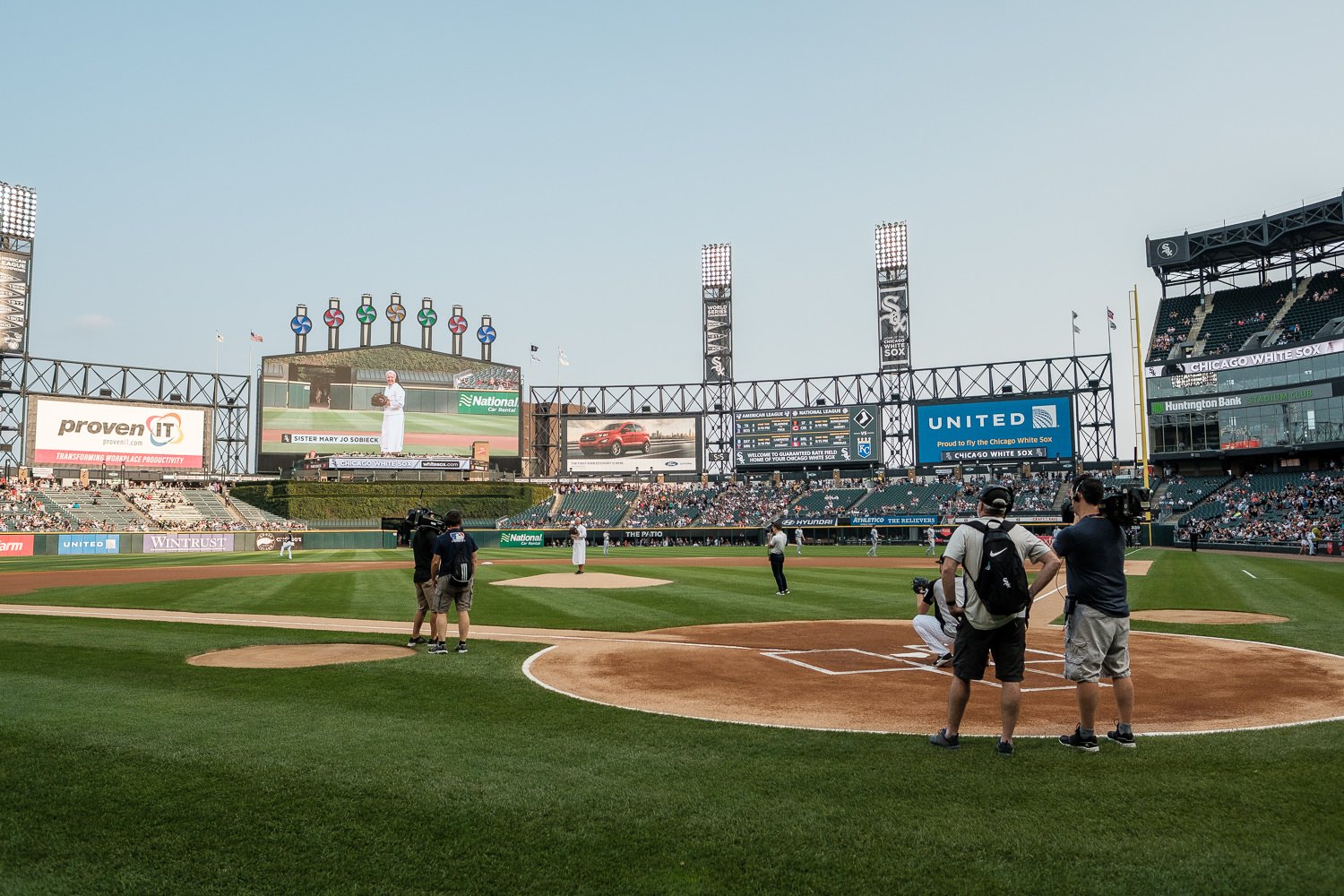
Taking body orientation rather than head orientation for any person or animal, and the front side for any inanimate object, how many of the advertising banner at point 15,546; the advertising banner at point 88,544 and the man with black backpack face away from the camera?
1

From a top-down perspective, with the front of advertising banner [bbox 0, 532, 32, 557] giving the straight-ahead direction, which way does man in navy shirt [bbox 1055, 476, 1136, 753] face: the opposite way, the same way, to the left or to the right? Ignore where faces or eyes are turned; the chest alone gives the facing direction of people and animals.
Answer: the opposite way

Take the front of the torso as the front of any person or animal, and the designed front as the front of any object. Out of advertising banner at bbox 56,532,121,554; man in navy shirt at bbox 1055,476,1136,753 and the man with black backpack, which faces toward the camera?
the advertising banner

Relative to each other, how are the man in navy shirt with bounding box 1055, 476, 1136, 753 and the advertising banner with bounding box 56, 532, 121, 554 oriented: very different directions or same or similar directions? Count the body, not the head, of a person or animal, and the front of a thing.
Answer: very different directions

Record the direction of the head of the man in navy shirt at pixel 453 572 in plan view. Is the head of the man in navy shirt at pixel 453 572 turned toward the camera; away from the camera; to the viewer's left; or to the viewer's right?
away from the camera

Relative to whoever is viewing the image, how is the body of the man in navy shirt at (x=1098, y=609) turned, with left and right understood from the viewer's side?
facing away from the viewer and to the left of the viewer

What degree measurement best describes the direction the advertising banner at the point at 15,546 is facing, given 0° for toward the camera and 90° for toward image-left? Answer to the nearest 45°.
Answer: approximately 0°

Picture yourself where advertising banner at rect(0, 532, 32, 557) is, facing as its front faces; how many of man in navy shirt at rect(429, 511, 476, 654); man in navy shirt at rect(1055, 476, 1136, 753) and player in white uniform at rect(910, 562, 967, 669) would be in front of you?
3

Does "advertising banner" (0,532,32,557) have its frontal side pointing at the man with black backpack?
yes

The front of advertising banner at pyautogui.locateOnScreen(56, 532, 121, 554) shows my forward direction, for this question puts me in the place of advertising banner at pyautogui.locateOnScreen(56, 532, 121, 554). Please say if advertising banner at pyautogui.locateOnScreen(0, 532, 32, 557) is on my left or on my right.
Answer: on my right

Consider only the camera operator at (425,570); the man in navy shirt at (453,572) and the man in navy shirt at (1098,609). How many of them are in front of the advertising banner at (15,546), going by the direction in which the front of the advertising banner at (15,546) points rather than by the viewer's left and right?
3

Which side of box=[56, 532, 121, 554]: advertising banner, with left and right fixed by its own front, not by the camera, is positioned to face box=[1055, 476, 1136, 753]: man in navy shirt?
front

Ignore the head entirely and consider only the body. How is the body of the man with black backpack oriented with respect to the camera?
away from the camera

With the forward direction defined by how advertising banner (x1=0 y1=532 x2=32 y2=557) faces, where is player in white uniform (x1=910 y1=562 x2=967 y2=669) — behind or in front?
in front

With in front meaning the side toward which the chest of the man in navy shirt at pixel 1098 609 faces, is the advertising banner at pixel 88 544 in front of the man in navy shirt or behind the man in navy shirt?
in front
